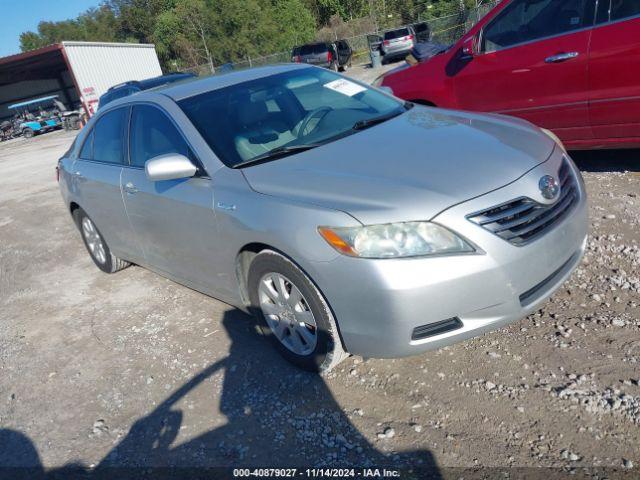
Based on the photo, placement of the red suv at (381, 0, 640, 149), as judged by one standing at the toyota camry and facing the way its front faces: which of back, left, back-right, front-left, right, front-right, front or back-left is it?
left

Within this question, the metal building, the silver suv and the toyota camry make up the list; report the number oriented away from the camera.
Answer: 1

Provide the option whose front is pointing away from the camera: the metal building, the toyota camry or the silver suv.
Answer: the silver suv

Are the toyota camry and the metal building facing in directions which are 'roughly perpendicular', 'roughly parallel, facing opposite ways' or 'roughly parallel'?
roughly perpendicular

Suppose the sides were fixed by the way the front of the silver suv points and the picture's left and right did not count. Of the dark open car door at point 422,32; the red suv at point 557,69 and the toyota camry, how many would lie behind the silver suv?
2

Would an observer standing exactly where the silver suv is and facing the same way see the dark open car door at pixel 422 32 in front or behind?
in front

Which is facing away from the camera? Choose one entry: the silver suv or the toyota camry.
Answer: the silver suv

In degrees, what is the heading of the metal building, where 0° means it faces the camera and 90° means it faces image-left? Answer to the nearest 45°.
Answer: approximately 45°

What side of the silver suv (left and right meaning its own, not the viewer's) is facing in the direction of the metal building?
left

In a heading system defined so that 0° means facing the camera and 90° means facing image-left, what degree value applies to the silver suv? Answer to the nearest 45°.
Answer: approximately 180°

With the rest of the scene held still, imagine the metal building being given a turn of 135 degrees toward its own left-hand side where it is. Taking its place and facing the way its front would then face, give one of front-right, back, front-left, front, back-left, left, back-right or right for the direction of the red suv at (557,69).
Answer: right

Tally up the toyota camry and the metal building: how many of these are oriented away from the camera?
0

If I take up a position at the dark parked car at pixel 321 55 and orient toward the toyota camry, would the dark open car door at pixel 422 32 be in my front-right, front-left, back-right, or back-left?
back-left

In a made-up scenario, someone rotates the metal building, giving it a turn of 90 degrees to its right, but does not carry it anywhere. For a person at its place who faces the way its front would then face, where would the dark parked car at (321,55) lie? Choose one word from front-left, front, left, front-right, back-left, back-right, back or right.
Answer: back
